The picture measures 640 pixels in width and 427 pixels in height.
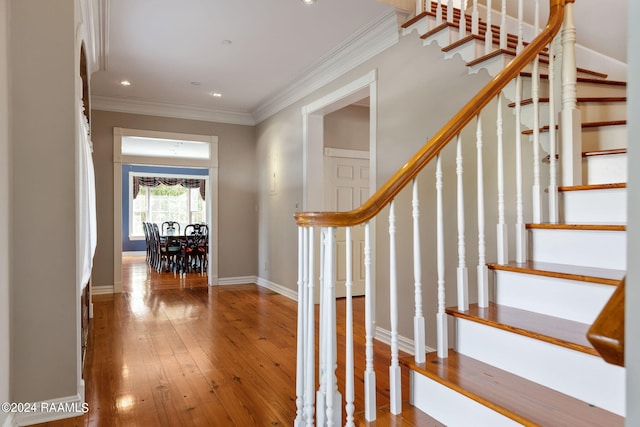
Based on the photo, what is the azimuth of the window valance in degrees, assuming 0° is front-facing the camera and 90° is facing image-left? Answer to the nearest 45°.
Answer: approximately 0°

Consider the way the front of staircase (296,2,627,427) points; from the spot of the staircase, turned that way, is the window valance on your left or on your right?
on your right

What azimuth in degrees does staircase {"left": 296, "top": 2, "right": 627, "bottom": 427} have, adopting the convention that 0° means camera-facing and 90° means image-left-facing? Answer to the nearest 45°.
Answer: approximately 45°

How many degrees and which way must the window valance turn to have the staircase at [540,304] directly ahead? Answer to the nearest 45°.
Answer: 0° — it already faces it
